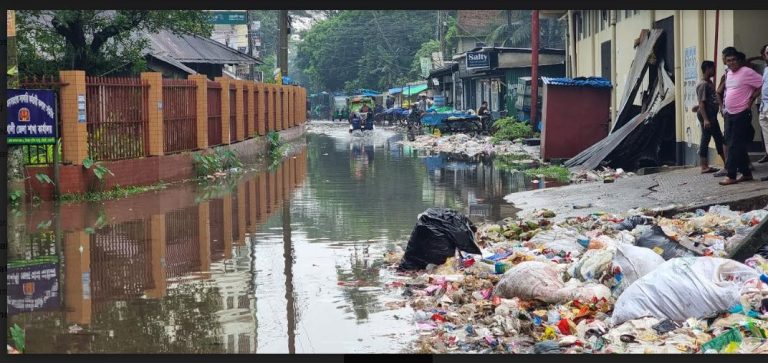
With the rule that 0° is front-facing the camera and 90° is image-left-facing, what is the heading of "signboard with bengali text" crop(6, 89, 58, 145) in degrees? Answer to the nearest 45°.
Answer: approximately 0°

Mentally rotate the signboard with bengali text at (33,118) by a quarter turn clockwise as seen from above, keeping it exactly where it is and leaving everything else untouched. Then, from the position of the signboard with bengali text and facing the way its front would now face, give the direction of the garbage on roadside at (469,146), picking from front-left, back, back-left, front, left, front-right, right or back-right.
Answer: back-right

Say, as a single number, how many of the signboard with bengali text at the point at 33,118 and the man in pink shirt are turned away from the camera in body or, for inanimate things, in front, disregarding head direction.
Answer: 0

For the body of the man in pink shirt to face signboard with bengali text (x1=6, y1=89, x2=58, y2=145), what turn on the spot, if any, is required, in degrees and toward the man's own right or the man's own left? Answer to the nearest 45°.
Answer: approximately 45° to the man's own right

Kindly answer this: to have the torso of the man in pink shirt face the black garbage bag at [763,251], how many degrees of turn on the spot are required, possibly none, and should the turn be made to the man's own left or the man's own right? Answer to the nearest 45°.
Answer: approximately 45° to the man's own left

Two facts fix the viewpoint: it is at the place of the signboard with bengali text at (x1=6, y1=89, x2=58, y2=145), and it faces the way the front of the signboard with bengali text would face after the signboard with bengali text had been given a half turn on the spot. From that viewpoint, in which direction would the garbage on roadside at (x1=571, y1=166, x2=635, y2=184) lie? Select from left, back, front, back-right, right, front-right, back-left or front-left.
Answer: right

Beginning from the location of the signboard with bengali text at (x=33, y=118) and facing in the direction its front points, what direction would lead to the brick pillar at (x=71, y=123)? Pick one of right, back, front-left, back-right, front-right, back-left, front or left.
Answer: back-left

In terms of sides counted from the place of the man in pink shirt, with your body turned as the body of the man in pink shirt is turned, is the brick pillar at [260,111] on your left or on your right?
on your right

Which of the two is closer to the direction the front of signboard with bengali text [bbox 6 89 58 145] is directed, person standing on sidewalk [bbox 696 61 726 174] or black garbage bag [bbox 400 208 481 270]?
the black garbage bag

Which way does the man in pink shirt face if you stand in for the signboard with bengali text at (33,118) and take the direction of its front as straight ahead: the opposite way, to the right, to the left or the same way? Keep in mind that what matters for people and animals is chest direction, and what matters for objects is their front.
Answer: to the right

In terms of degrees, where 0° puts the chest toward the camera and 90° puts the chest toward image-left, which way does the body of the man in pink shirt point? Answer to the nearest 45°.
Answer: approximately 45°

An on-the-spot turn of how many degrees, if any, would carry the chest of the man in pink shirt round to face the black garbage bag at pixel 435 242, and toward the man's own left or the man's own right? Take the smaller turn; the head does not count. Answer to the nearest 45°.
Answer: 0° — they already face it

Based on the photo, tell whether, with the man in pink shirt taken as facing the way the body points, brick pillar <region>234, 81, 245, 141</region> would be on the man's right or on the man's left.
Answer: on the man's right

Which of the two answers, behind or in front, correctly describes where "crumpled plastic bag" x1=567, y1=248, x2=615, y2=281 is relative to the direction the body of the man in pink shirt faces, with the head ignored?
in front
